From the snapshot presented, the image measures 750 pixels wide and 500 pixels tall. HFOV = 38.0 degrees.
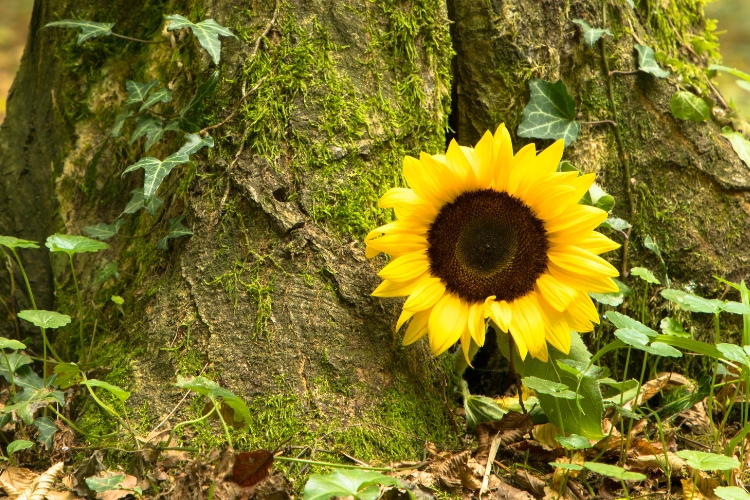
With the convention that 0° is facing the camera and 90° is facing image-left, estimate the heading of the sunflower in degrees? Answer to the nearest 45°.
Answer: approximately 0°

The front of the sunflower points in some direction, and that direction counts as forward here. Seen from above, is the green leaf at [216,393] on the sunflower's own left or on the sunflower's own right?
on the sunflower's own right

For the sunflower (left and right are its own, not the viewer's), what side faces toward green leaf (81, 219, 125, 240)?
right

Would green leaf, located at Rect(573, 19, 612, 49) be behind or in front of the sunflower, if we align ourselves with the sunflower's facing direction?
behind

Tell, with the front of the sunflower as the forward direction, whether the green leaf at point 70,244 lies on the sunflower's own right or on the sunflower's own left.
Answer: on the sunflower's own right

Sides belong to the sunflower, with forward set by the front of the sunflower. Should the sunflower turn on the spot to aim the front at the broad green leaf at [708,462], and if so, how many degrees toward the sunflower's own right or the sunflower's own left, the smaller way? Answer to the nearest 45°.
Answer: approximately 45° to the sunflower's own left

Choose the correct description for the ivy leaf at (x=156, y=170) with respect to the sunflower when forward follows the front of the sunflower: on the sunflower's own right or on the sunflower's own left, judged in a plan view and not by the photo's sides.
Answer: on the sunflower's own right

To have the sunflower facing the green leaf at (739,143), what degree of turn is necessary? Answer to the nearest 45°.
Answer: approximately 135° to its left

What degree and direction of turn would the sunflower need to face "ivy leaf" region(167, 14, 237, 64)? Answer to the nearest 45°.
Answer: approximately 90° to its right

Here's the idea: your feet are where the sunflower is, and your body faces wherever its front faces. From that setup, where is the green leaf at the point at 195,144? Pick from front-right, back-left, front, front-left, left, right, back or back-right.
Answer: right

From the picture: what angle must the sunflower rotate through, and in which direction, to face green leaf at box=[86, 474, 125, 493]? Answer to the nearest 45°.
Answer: approximately 45° to its right

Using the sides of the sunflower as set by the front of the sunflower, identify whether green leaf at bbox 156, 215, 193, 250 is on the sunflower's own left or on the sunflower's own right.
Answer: on the sunflower's own right
